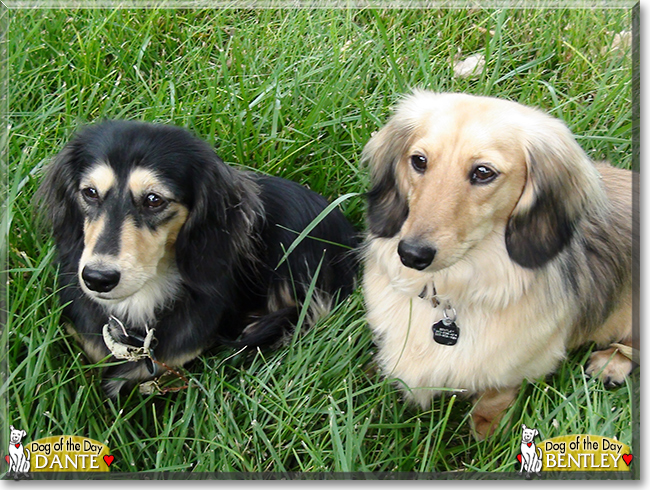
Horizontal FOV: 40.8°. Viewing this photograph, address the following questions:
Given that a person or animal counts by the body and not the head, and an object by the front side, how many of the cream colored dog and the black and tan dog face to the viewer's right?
0

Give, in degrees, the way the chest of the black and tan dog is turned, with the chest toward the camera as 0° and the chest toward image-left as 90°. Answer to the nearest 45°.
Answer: approximately 45°

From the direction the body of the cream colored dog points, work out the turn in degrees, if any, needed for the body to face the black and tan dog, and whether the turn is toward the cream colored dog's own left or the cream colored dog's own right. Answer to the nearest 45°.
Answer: approximately 45° to the cream colored dog's own right

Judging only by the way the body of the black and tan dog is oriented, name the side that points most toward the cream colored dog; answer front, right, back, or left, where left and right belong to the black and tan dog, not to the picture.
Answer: left
